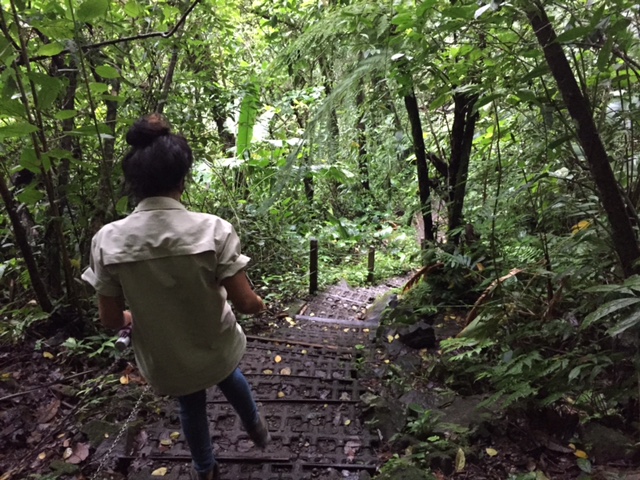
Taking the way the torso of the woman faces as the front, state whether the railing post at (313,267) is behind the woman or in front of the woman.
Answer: in front

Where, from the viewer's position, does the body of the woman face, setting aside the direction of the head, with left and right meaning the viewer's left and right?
facing away from the viewer

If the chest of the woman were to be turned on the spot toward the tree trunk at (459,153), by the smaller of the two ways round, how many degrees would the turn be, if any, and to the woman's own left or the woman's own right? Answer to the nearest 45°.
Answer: approximately 45° to the woman's own right

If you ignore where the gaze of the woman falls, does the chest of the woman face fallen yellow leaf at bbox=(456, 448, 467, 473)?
no

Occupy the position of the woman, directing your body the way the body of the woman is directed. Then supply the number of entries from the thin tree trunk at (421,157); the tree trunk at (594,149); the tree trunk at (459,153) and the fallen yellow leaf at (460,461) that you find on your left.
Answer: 0

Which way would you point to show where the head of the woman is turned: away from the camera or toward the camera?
away from the camera

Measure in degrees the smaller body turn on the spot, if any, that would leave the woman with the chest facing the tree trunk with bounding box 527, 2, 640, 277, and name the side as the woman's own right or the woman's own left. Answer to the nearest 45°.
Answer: approximately 90° to the woman's own right

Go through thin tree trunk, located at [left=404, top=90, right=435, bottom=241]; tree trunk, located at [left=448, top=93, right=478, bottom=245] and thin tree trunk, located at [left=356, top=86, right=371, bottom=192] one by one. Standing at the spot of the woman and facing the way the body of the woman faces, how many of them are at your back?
0

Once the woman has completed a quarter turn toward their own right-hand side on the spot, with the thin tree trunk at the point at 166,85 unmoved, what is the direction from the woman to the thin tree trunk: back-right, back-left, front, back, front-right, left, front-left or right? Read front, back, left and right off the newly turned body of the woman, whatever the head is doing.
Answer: left

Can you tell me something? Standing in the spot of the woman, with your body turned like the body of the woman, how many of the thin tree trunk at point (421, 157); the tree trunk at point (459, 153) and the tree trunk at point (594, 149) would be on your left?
0

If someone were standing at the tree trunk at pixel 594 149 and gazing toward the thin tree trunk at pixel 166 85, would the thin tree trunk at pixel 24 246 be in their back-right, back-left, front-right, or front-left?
front-left
